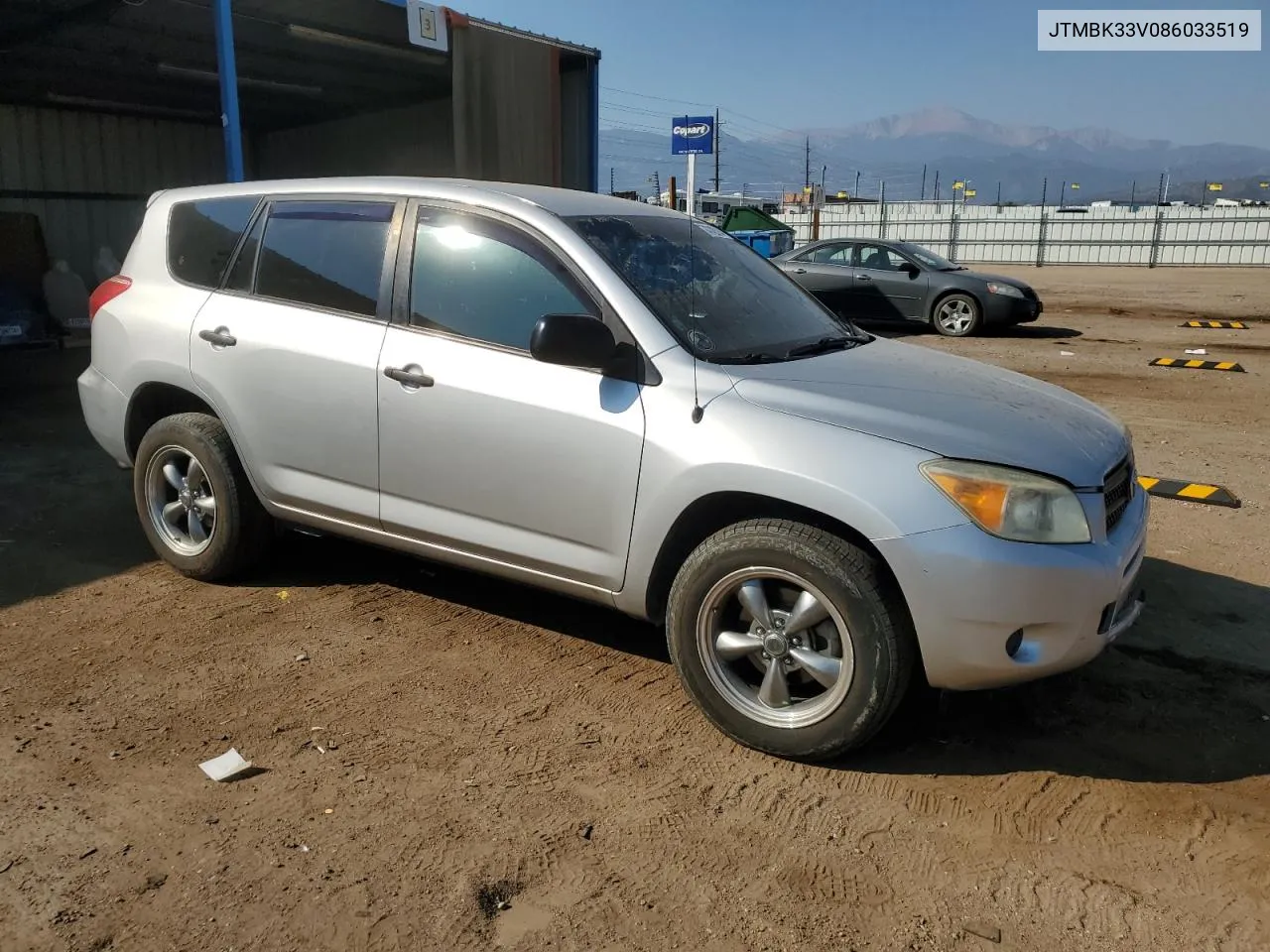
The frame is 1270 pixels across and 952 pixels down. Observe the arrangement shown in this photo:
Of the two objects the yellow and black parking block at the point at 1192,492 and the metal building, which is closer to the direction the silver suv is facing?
the yellow and black parking block

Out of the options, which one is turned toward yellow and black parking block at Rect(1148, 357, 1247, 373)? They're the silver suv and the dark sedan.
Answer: the dark sedan

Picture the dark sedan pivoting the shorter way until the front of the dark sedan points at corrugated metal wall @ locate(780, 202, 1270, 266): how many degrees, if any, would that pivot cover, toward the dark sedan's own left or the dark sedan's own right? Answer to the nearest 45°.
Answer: approximately 135° to the dark sedan's own left

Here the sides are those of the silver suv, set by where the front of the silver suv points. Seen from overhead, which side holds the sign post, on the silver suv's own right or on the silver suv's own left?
on the silver suv's own left

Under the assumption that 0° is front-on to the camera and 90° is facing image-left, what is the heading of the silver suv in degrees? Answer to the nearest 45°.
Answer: approximately 315°

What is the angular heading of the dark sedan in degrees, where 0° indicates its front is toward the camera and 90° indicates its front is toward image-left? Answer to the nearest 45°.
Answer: approximately 315°

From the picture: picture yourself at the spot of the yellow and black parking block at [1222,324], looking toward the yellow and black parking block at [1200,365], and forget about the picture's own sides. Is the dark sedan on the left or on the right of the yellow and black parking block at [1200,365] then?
right

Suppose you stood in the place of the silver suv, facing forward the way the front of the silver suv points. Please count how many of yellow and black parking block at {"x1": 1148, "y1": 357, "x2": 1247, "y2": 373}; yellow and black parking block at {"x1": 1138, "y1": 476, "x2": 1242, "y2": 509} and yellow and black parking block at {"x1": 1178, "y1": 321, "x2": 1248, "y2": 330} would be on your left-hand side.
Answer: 3

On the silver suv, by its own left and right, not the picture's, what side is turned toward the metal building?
back

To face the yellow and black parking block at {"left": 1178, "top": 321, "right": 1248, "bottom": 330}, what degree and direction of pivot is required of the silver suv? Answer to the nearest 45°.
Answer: approximately 90° to its left
